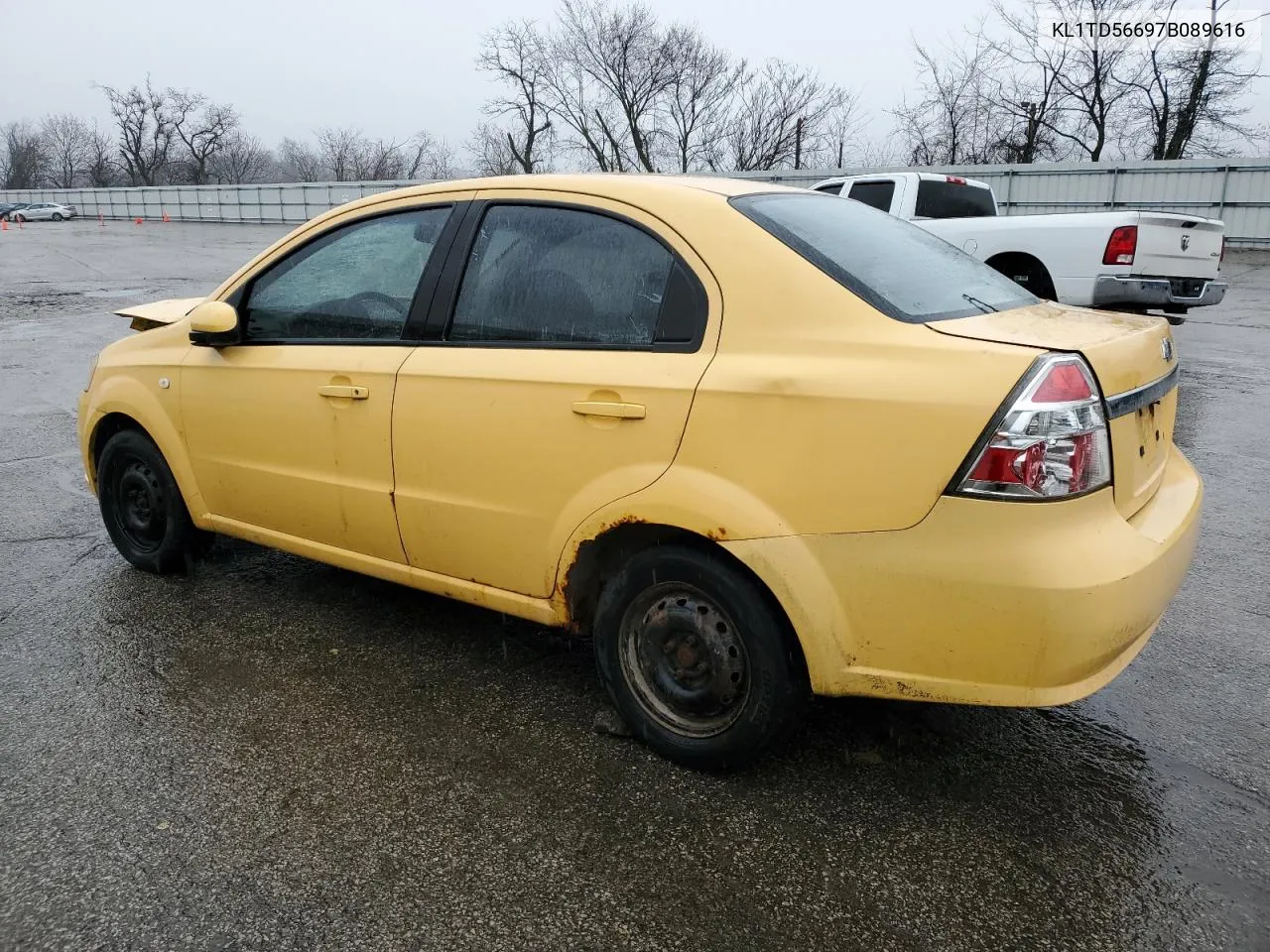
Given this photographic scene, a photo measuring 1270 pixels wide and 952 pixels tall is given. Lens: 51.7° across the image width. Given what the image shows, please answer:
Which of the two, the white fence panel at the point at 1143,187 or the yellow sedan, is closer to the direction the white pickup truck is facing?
the white fence panel

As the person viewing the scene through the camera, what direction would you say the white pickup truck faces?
facing away from the viewer and to the left of the viewer

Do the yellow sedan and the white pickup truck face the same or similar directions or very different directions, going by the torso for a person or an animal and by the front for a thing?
same or similar directions

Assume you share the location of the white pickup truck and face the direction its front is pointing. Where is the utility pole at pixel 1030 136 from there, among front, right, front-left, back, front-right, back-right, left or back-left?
front-right

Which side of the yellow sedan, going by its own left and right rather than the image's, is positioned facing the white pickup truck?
right

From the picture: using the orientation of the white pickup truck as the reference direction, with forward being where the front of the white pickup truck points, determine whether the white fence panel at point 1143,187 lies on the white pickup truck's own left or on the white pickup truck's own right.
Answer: on the white pickup truck's own right

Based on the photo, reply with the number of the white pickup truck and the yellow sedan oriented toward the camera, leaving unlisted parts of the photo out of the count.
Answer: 0

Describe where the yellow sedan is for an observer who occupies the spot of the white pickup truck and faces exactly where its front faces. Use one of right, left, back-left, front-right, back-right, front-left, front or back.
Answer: back-left

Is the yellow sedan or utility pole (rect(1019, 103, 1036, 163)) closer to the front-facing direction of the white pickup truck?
the utility pole

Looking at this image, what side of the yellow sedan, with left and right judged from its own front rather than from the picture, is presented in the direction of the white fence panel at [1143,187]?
right

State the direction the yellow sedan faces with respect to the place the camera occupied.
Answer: facing away from the viewer and to the left of the viewer
